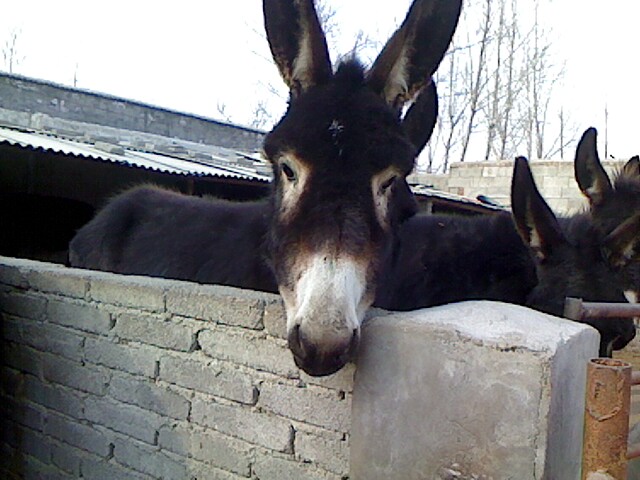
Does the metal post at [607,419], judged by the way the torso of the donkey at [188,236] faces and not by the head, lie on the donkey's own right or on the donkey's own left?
on the donkey's own right

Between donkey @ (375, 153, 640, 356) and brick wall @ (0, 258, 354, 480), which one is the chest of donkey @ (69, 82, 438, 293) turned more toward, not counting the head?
the donkey

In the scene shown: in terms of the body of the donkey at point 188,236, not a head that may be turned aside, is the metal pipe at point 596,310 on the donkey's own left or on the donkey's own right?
on the donkey's own right

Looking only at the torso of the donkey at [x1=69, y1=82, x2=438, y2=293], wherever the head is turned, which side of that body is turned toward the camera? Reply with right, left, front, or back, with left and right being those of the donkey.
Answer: right

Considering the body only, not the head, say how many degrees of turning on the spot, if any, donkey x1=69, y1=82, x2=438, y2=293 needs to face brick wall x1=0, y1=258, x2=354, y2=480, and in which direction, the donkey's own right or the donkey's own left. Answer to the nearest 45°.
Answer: approximately 90° to the donkey's own right
